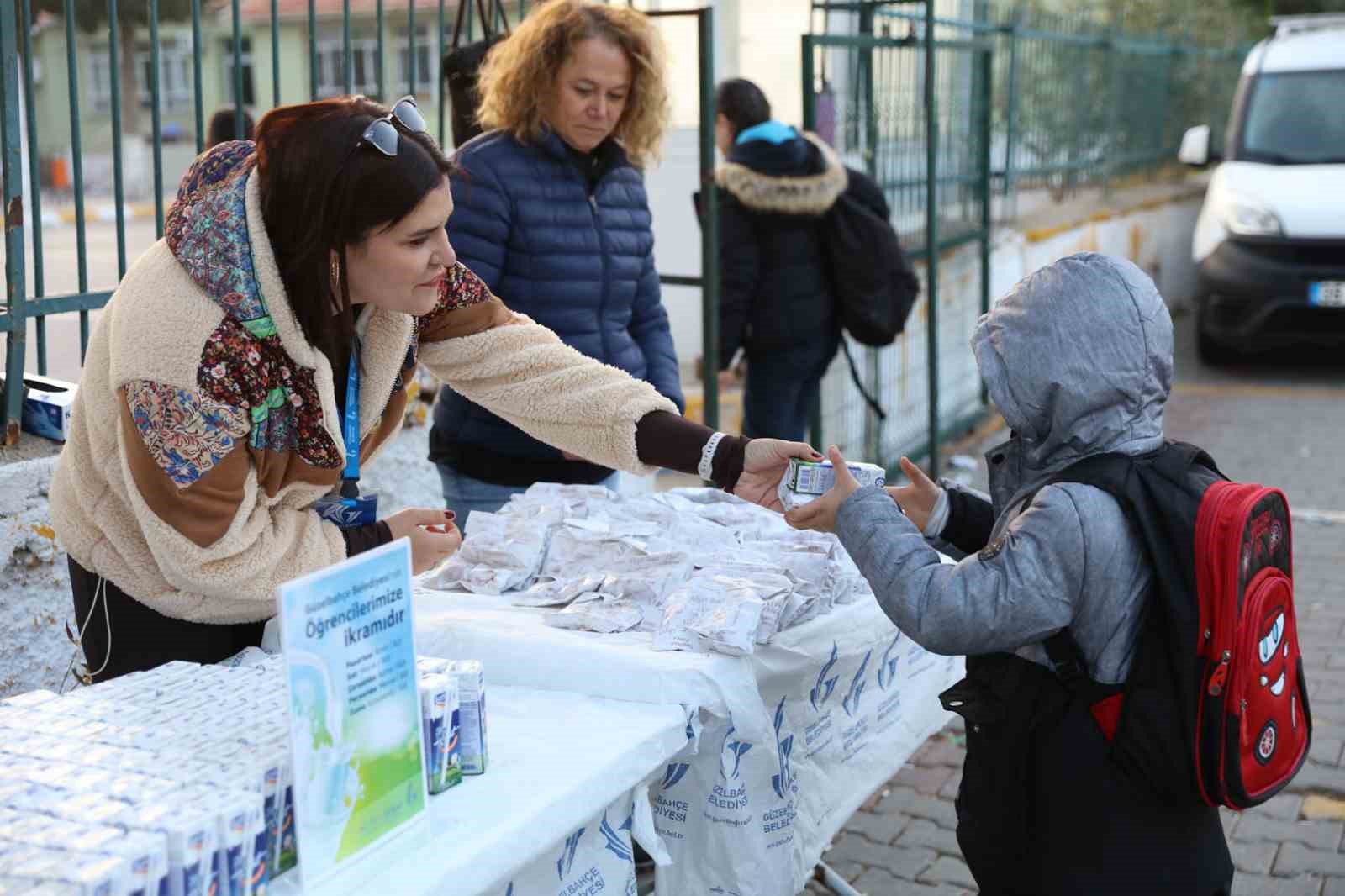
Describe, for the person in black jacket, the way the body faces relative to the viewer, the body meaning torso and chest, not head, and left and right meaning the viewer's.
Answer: facing away from the viewer and to the left of the viewer

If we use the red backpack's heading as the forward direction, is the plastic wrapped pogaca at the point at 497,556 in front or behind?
behind

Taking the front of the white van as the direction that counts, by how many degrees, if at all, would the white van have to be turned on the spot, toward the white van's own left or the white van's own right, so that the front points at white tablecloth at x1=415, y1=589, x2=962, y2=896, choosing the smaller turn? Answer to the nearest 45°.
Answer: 0° — it already faces it

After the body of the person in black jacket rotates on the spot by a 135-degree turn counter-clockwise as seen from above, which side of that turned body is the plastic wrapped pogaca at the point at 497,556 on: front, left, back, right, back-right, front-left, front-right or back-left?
front

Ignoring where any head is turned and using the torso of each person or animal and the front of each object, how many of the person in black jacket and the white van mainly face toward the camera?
1

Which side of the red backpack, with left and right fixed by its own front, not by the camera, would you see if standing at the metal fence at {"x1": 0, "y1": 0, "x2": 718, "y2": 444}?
back

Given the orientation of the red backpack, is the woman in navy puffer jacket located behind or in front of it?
behind

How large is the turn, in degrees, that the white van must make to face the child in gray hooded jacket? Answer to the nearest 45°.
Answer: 0° — it already faces them

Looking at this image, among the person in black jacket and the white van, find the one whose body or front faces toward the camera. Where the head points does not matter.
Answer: the white van

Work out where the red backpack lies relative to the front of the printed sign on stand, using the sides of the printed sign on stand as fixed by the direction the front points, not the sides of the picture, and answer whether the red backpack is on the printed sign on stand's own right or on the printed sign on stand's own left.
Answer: on the printed sign on stand's own left

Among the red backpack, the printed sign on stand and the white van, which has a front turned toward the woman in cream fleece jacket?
the white van

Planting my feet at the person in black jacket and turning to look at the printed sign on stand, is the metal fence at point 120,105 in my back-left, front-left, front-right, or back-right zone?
front-right

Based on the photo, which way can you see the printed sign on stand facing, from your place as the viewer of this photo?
facing the viewer and to the right of the viewer

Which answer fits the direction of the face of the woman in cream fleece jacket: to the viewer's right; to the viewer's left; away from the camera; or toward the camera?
to the viewer's right

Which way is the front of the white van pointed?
toward the camera

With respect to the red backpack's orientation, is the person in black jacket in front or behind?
behind
